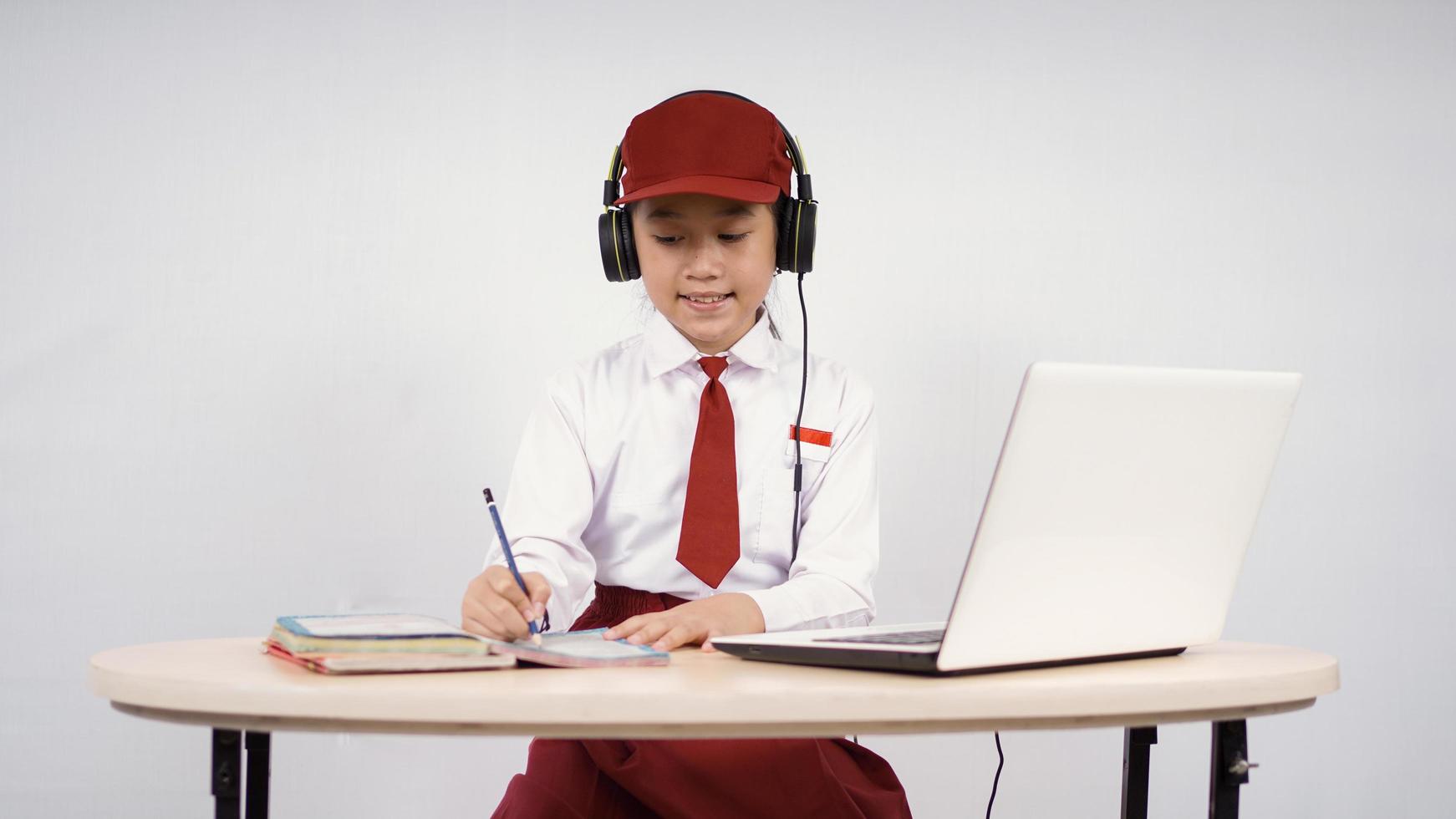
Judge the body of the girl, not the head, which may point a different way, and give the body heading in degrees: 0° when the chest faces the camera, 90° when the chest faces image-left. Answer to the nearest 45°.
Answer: approximately 0°

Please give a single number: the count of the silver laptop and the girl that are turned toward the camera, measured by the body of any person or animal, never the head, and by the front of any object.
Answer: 1

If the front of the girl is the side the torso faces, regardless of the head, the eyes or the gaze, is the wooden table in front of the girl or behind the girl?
in front

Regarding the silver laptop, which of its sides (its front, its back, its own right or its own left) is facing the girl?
front

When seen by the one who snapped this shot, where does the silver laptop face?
facing away from the viewer and to the left of the viewer
